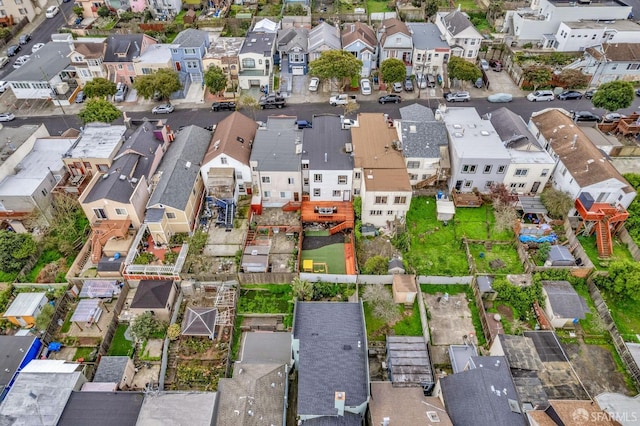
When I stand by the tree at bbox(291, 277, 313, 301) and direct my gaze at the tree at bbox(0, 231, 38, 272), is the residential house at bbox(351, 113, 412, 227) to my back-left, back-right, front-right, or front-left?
back-right

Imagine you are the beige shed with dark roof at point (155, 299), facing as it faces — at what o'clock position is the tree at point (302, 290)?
The tree is roughly at 10 o'clock from the beige shed with dark roof.

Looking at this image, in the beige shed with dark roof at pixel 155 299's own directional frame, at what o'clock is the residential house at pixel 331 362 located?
the residential house at pixel 331 362 is roughly at 11 o'clock from the beige shed with dark roof at pixel 155 299.

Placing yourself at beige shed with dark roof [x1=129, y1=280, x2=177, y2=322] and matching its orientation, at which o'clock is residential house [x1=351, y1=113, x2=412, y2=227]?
residential house [x1=351, y1=113, x2=412, y2=227] is roughly at 9 o'clock from beige shed with dark roof [x1=129, y1=280, x2=177, y2=322].

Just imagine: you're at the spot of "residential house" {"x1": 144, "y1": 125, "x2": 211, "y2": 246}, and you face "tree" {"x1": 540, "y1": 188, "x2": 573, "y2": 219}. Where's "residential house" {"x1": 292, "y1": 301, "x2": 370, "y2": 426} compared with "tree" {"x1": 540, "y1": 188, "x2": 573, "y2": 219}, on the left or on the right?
right

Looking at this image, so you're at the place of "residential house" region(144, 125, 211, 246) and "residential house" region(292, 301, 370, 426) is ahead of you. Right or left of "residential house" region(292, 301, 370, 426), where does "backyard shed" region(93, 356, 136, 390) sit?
right

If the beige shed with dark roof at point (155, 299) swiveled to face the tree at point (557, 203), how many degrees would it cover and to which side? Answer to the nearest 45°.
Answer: approximately 90° to its left
